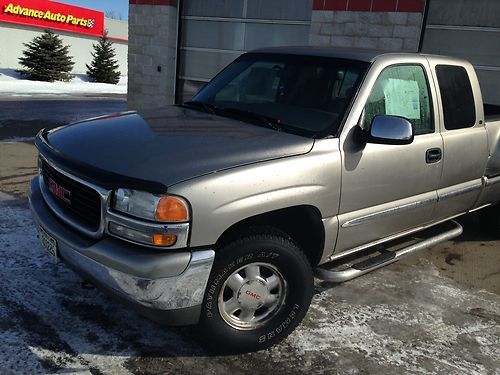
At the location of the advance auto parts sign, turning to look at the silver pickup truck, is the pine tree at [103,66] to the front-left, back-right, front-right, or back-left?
front-left

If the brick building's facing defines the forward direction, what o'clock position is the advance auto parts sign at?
The advance auto parts sign is roughly at 5 o'clock from the brick building.

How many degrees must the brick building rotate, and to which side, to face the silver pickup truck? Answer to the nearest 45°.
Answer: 0° — it already faces it

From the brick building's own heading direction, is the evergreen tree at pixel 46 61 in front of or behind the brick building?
behind

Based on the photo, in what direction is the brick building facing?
toward the camera

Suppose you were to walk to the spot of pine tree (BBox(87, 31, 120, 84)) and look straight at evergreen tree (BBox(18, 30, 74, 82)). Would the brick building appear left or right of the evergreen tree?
left

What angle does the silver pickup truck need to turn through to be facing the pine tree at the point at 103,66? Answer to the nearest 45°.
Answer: approximately 135° to its right

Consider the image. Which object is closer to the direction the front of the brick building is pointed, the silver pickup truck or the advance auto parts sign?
the silver pickup truck

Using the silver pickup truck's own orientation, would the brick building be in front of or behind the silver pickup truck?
behind

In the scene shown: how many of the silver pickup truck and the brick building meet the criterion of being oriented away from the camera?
0

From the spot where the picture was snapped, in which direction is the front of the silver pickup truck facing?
facing the viewer and to the left of the viewer
